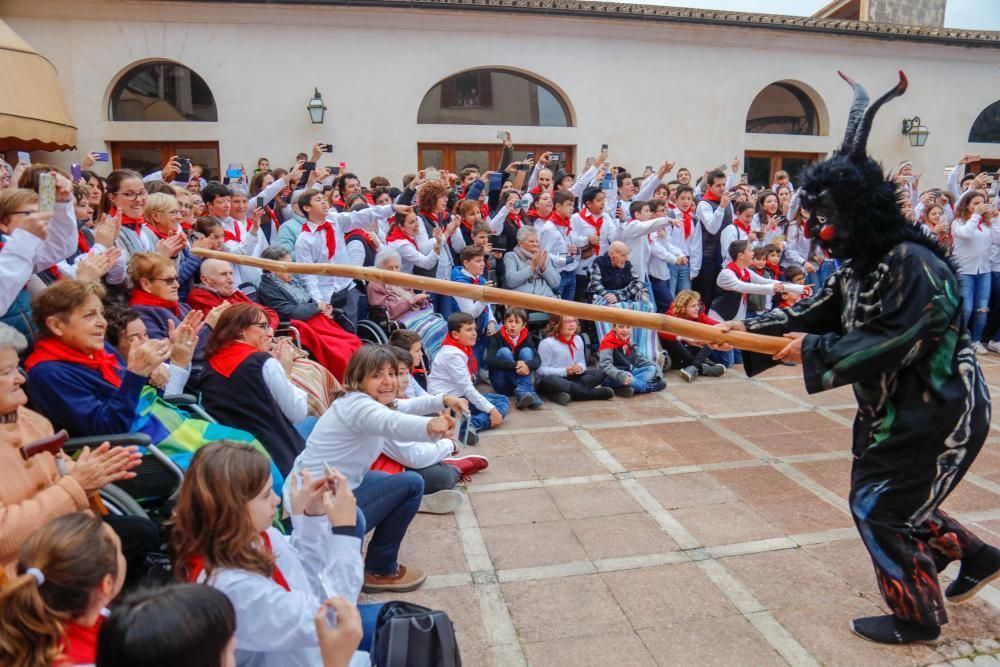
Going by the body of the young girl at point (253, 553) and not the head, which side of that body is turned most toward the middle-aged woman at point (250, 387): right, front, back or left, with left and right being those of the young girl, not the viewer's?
left

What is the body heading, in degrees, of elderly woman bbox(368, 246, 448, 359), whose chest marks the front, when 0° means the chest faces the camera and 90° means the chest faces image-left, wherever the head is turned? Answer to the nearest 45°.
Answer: approximately 315°

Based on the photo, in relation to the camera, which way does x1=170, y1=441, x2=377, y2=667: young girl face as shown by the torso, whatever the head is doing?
to the viewer's right

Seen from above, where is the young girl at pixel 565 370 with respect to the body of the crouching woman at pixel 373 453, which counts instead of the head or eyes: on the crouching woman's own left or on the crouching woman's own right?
on the crouching woman's own left

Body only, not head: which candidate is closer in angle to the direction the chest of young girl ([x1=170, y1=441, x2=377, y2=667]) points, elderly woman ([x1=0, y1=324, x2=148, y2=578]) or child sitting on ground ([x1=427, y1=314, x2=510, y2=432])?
the child sitting on ground

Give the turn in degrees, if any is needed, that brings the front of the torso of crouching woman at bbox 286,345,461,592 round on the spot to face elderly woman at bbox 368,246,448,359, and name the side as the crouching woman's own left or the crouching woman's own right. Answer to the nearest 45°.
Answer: approximately 90° to the crouching woman's own left

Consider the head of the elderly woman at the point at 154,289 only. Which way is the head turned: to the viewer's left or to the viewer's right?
to the viewer's right

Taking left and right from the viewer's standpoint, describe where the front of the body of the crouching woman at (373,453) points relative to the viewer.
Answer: facing to the right of the viewer

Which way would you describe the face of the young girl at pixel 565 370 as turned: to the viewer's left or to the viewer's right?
to the viewer's right

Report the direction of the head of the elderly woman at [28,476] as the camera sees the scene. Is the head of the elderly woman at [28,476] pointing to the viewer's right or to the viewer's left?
to the viewer's right

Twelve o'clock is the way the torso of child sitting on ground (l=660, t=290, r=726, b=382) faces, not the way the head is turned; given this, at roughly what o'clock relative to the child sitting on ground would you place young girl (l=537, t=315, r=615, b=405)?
The young girl is roughly at 3 o'clock from the child sitting on ground.

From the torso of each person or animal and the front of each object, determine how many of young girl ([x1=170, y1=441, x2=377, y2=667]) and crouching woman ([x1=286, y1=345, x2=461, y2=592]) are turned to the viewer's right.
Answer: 2
